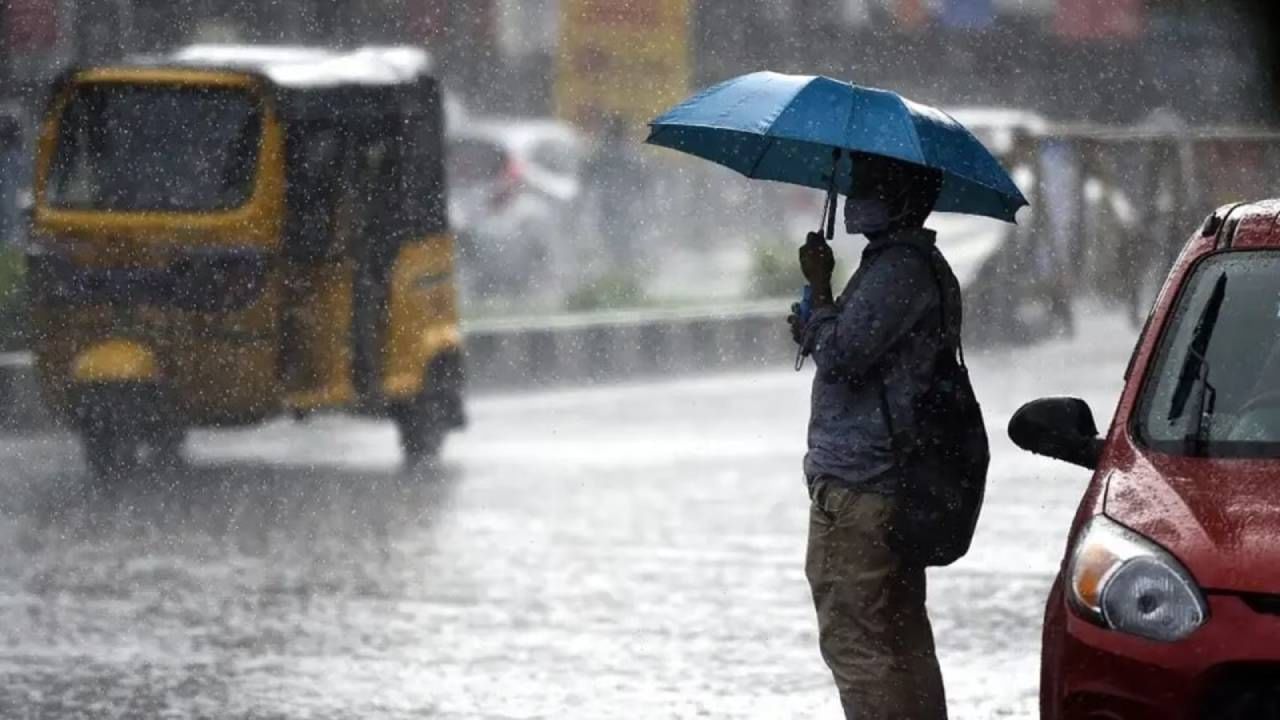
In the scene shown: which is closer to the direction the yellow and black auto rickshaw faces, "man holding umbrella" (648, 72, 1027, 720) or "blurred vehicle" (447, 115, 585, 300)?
the man holding umbrella

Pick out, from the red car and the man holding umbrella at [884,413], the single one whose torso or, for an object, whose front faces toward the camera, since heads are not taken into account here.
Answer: the red car

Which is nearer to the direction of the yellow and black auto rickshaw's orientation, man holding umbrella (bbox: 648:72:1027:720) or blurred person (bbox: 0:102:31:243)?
the man holding umbrella

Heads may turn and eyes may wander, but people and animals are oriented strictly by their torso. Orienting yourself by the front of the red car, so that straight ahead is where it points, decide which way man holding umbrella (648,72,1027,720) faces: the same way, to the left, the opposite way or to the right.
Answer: to the right

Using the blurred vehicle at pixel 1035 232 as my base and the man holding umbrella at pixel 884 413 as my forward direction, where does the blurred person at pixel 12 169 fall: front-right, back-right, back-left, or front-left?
front-right

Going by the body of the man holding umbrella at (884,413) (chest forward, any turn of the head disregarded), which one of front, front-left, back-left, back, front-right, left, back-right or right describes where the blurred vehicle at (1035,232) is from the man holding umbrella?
right

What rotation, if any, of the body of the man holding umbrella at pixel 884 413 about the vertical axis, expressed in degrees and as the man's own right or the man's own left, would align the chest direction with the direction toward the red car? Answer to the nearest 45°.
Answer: approximately 135° to the man's own left

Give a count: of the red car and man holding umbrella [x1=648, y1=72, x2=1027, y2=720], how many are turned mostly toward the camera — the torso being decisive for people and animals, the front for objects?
1

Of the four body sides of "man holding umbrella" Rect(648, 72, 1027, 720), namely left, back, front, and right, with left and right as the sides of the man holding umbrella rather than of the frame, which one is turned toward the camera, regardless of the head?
left

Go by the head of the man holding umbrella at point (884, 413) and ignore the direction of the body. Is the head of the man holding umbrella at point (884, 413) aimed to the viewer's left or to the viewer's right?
to the viewer's left

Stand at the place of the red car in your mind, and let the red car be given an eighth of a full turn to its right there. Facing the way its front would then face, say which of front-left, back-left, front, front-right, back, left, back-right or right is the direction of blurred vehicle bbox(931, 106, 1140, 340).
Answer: back-right

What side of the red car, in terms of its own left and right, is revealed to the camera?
front
